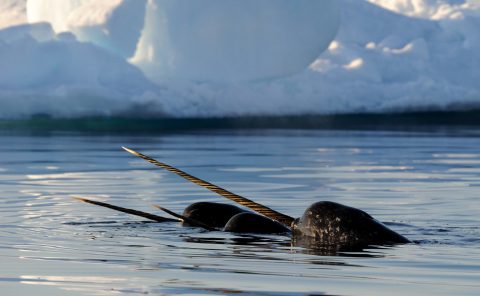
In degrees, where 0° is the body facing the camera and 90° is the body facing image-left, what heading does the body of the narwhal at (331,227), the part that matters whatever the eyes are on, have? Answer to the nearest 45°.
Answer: approximately 90°

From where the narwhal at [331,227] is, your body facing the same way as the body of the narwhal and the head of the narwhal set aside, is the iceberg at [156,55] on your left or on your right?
on your right
